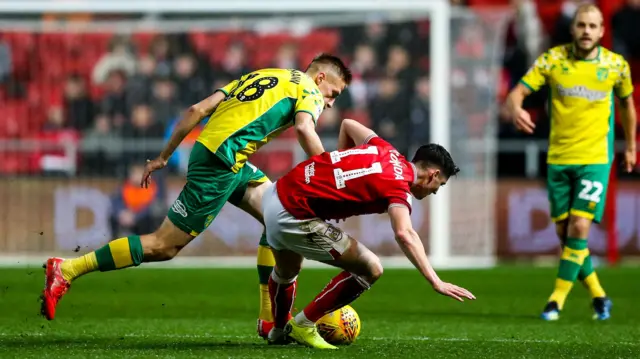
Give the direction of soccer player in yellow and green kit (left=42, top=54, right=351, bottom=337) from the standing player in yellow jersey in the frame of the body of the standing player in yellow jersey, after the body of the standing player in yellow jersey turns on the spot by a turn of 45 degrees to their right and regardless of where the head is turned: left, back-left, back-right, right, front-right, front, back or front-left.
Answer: front

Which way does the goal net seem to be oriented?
toward the camera

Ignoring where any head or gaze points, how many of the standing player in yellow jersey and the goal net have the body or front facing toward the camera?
2

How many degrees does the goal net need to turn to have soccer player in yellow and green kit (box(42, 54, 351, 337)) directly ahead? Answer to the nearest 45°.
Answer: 0° — it already faces them

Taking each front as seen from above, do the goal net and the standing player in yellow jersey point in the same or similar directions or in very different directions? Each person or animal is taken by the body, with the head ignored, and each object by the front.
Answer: same or similar directions

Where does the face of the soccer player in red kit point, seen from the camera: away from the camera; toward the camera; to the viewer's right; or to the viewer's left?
to the viewer's right

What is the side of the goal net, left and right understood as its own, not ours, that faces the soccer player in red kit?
front

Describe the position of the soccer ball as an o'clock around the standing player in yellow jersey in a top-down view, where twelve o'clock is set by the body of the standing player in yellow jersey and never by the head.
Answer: The soccer ball is roughly at 1 o'clock from the standing player in yellow jersey.
